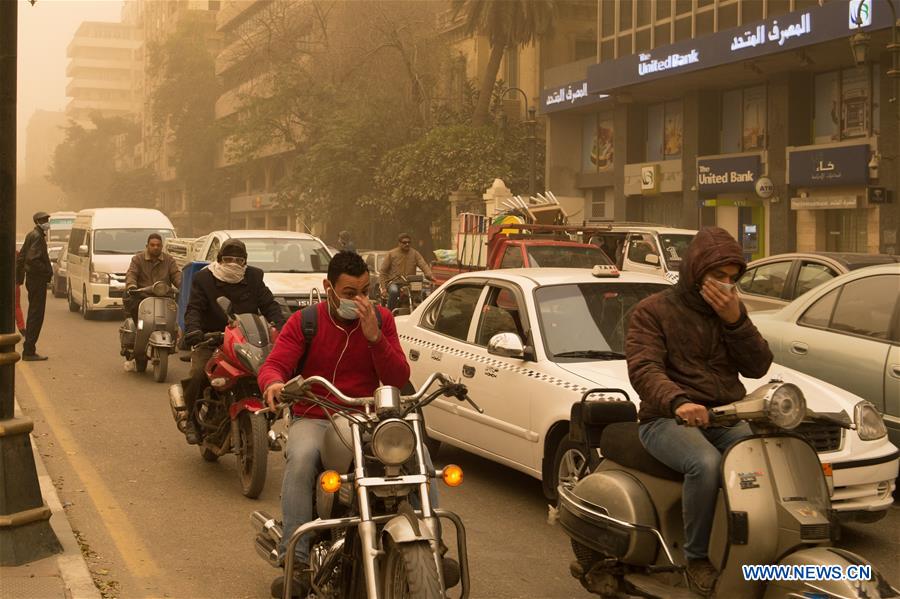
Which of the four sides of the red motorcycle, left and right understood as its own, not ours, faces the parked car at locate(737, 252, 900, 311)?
left

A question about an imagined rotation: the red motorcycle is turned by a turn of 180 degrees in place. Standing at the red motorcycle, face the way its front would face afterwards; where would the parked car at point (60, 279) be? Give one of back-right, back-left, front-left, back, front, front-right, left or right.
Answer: front-right

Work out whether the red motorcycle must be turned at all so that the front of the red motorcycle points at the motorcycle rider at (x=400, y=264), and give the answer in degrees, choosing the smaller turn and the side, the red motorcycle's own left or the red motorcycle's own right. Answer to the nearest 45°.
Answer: approximately 135° to the red motorcycle's own left

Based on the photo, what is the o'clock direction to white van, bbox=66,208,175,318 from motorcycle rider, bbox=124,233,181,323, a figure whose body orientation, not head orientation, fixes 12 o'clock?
The white van is roughly at 6 o'clock from the motorcycle rider.

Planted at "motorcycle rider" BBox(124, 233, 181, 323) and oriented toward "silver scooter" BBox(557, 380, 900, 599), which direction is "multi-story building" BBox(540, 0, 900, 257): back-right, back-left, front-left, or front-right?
back-left
